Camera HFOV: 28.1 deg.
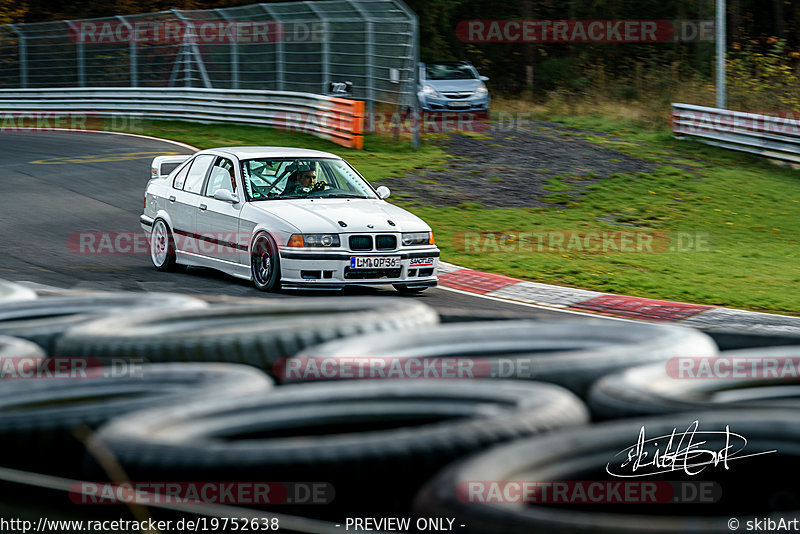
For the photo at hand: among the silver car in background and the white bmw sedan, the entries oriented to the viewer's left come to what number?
0

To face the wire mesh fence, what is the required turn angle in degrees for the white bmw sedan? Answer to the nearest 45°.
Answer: approximately 135° to its left

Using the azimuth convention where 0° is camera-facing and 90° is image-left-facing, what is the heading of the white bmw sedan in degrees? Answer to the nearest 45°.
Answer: approximately 315°

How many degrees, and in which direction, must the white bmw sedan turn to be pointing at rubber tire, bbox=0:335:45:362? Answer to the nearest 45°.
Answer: approximately 45° to its right

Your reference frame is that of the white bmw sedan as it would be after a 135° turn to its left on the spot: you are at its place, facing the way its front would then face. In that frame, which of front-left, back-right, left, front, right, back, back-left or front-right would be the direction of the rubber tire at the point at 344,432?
back

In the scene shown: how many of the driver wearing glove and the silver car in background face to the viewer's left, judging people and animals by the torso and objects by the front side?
0

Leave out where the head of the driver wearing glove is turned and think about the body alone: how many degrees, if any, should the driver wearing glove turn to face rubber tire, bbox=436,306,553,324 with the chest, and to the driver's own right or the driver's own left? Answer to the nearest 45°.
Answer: approximately 45° to the driver's own right

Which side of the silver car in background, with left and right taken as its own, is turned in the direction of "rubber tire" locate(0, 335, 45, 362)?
front

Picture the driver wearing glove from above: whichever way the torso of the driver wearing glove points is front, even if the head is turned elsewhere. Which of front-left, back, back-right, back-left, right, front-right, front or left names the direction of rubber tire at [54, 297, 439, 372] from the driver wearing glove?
front-right

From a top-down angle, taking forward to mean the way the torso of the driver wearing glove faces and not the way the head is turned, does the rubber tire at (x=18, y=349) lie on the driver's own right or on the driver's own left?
on the driver's own right

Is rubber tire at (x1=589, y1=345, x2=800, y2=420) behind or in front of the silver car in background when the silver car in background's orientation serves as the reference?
in front

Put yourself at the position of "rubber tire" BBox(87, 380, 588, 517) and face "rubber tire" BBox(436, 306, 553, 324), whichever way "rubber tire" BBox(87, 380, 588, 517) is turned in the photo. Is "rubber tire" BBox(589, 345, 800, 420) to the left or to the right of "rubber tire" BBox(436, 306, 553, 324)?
right

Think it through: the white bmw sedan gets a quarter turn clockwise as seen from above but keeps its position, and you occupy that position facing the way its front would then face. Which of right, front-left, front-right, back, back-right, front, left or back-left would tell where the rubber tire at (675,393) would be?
front-left
